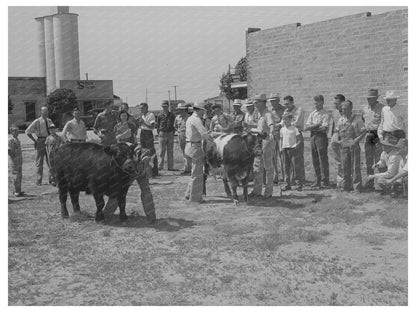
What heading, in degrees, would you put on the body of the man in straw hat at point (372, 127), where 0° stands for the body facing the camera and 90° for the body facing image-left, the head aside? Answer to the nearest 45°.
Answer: approximately 45°

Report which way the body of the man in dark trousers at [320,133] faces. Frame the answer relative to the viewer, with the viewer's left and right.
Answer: facing the viewer and to the left of the viewer

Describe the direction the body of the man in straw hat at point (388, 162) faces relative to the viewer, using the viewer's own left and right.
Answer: facing to the left of the viewer

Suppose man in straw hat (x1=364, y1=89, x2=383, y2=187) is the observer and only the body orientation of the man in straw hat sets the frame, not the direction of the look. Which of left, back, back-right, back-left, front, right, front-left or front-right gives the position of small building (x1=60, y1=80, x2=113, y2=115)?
right

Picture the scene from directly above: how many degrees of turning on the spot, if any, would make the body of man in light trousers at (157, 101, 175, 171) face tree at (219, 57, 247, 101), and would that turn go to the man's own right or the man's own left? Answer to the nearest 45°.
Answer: approximately 180°

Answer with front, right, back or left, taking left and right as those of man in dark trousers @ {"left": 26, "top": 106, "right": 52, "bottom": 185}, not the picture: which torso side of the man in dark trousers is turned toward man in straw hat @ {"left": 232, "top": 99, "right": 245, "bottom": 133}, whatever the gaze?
front

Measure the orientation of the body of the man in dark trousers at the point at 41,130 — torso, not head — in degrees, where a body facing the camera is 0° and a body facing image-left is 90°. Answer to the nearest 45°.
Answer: approximately 315°

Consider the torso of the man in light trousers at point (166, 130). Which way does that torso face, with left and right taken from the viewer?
facing the viewer

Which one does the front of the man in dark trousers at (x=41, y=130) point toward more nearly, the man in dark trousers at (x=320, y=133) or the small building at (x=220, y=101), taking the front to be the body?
the man in dark trousers

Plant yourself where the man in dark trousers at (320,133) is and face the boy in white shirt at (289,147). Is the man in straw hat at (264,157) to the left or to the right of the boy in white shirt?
left

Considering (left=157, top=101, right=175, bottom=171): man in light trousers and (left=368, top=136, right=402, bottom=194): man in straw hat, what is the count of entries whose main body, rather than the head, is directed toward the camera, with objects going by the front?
1

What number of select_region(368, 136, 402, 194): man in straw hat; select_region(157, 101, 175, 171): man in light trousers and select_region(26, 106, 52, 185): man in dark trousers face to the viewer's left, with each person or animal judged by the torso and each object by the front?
1

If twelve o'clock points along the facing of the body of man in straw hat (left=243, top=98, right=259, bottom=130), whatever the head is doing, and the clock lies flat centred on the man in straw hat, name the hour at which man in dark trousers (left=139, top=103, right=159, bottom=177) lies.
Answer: The man in dark trousers is roughly at 3 o'clock from the man in straw hat.

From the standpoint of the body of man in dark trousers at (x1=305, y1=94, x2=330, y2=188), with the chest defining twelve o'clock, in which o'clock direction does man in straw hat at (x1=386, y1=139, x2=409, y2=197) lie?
The man in straw hat is roughly at 9 o'clock from the man in dark trousers.
